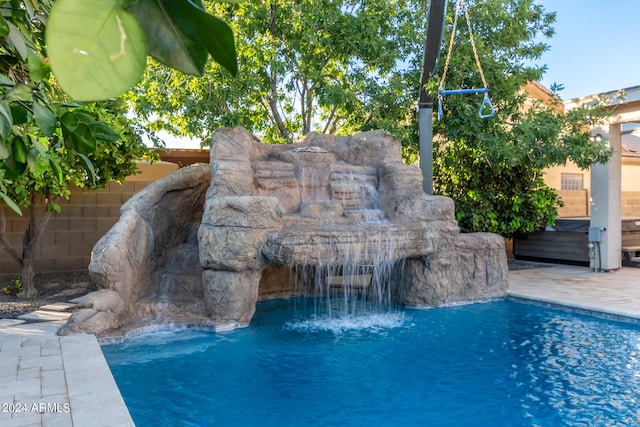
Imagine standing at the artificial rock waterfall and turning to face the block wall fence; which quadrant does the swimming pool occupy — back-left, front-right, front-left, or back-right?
back-left

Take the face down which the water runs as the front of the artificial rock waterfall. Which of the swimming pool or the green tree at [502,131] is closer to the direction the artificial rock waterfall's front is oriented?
the swimming pool

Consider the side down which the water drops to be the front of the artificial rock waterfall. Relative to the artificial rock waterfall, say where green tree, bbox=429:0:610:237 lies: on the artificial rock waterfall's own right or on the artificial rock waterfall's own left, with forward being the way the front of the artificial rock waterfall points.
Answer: on the artificial rock waterfall's own left

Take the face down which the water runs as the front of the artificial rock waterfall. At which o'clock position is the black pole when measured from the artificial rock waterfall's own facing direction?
The black pole is roughly at 8 o'clock from the artificial rock waterfall.

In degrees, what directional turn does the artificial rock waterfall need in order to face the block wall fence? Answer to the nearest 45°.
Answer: approximately 135° to its right

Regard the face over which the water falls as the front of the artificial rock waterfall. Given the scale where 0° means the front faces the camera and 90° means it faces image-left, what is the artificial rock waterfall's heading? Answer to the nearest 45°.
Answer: approximately 0°

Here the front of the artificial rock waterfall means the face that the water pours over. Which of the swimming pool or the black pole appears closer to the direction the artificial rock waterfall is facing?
the swimming pool
